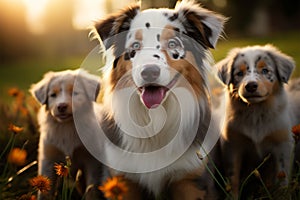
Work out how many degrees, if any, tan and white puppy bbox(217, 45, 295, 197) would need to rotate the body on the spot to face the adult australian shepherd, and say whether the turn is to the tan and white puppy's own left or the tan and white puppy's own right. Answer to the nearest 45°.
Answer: approximately 45° to the tan and white puppy's own right

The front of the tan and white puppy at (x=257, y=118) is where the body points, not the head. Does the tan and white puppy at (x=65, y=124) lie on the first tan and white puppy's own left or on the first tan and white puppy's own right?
on the first tan and white puppy's own right

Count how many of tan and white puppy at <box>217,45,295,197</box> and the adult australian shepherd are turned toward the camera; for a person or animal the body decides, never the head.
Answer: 2

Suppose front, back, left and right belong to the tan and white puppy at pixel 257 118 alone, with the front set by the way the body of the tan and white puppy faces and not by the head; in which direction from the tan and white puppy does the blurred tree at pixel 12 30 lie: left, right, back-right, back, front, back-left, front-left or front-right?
back-right

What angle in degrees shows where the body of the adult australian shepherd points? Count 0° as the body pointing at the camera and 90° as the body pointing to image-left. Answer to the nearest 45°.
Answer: approximately 0°
